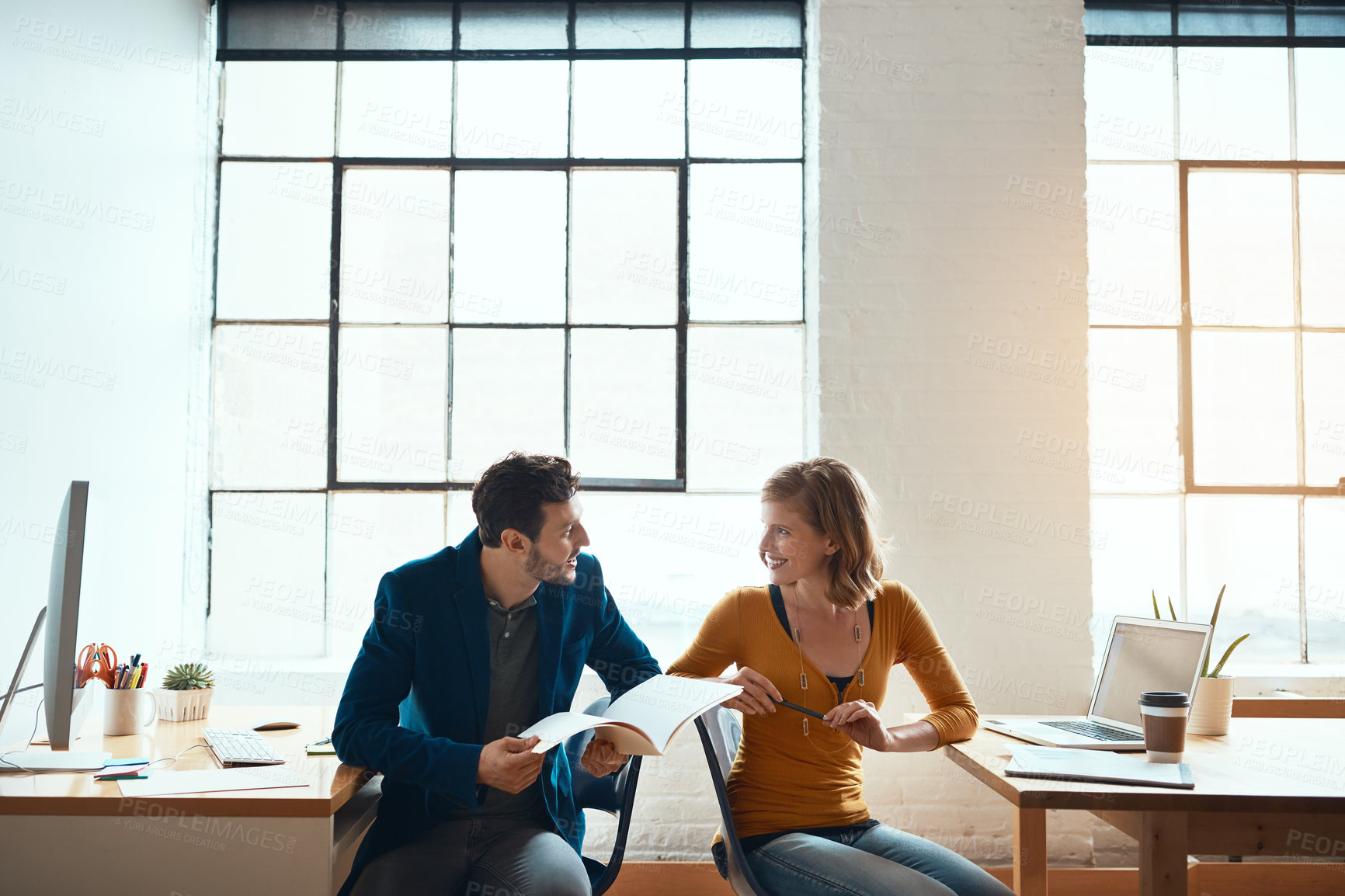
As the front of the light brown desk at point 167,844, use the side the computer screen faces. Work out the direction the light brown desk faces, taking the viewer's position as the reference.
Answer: facing to the right of the viewer

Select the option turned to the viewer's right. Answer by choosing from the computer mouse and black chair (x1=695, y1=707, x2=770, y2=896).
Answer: the black chair

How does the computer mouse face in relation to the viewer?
to the viewer's left

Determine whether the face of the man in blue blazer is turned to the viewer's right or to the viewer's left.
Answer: to the viewer's right

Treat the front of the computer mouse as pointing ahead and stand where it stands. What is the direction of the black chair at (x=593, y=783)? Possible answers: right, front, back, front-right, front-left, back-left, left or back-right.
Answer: back-left

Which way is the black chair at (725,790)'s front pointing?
to the viewer's right

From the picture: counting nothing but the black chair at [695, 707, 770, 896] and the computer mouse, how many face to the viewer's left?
1

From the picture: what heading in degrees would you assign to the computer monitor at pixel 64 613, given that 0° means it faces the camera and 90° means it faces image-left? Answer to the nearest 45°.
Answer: approximately 270°

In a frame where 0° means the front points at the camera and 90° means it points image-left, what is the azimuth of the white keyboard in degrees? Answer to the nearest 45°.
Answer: approximately 270°

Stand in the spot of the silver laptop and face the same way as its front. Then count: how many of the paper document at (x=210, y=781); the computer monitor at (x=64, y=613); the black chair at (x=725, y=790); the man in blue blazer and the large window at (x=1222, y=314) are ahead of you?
4

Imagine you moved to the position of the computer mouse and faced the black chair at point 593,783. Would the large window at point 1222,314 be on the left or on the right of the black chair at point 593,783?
left
